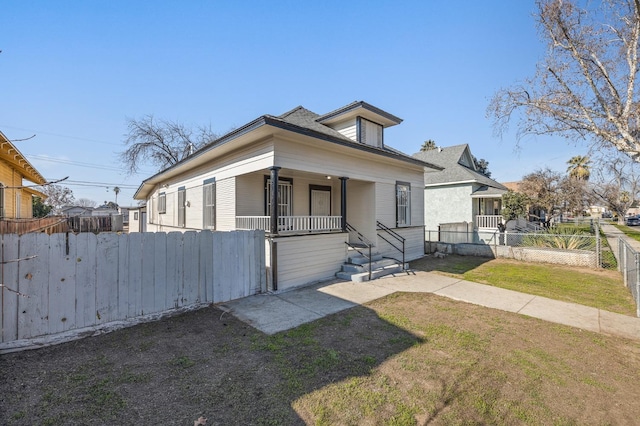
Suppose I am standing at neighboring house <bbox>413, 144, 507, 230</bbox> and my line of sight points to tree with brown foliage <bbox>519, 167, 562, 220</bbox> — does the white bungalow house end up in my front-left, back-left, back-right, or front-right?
back-right

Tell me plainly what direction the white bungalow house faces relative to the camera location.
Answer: facing the viewer and to the right of the viewer

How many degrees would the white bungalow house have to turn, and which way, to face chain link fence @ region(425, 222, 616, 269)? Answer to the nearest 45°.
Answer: approximately 45° to its left

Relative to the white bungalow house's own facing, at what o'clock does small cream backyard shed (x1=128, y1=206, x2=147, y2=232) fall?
The small cream backyard shed is roughly at 6 o'clock from the white bungalow house.

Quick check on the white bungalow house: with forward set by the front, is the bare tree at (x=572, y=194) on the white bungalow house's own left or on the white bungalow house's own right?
on the white bungalow house's own left

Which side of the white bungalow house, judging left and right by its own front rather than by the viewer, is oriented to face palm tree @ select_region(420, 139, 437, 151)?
left

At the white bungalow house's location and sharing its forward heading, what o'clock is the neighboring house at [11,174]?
The neighboring house is roughly at 5 o'clock from the white bungalow house.

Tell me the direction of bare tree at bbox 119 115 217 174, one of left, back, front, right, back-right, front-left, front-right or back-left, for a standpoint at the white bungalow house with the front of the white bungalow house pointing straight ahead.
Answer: back

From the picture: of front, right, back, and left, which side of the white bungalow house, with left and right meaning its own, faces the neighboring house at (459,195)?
left

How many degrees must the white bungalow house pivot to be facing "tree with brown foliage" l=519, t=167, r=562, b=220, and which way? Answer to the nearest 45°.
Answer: approximately 90° to its left
